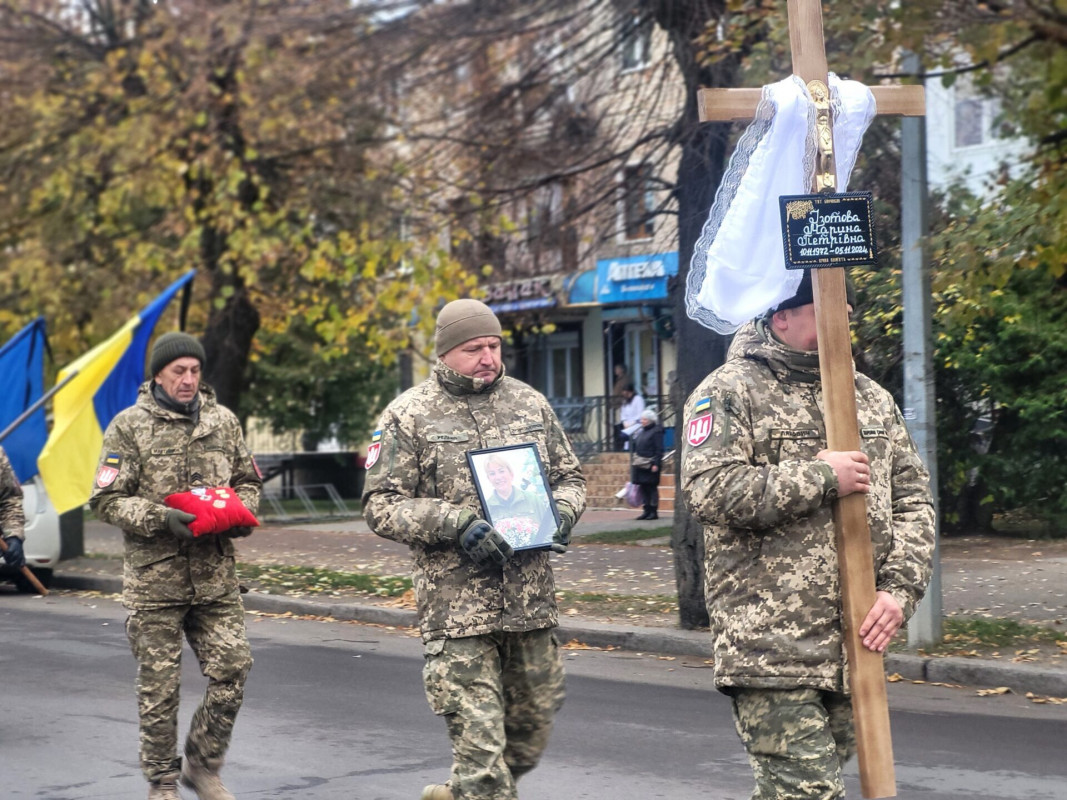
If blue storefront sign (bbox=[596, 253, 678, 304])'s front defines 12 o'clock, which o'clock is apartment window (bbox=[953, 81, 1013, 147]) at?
The apartment window is roughly at 9 o'clock from the blue storefront sign.

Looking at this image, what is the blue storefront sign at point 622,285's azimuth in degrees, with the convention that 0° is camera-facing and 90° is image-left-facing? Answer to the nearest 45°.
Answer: approximately 0°

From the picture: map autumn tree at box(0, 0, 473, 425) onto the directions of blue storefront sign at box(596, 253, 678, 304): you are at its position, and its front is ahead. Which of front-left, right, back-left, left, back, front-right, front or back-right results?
front-right

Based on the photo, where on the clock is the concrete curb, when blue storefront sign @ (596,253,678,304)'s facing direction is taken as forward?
The concrete curb is roughly at 12 o'clock from the blue storefront sign.

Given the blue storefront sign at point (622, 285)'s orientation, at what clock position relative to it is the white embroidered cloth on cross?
The white embroidered cloth on cross is roughly at 12 o'clock from the blue storefront sign.

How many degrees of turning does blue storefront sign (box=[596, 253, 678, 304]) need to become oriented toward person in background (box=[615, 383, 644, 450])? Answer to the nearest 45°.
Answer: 0° — it already faces them
